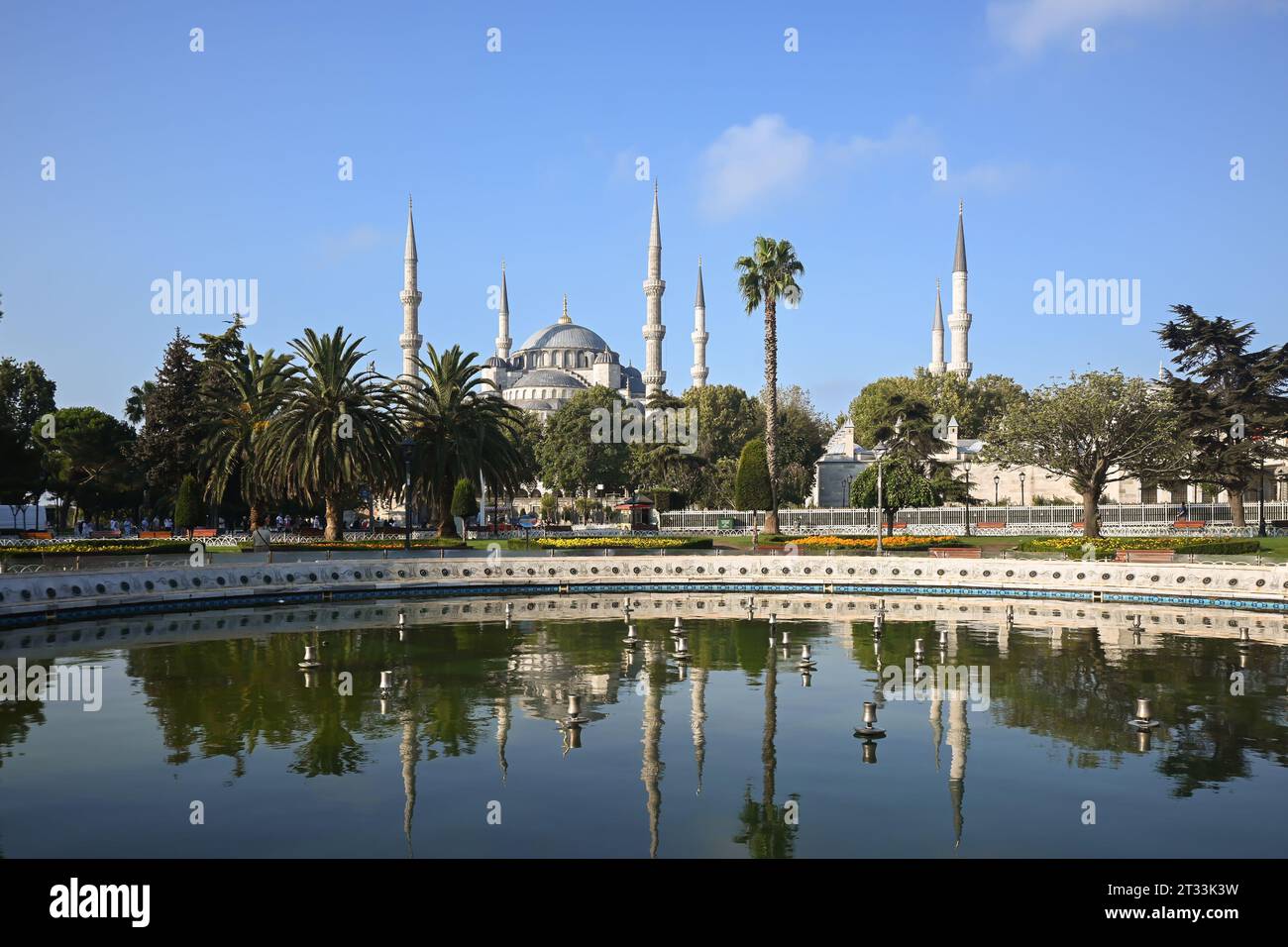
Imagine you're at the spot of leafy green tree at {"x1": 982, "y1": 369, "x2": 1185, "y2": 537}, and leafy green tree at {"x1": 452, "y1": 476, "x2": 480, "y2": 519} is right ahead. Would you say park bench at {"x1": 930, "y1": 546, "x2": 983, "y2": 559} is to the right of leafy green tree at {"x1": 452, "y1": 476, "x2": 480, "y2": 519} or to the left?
left

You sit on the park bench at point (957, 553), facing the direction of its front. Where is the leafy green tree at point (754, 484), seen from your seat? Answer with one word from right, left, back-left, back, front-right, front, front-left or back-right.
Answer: back-right

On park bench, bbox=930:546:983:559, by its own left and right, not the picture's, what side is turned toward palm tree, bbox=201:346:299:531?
right

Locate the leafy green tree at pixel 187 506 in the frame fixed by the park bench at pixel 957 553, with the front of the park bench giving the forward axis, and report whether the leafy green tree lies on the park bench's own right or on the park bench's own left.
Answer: on the park bench's own right

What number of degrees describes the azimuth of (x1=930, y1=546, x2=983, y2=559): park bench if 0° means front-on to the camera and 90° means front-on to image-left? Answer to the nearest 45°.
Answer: approximately 0°

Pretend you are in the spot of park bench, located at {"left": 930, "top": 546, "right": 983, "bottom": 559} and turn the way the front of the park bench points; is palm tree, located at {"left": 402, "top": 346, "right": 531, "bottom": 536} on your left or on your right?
on your right

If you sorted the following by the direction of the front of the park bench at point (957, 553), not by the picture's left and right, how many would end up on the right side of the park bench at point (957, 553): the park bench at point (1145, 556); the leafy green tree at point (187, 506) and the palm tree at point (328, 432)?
2

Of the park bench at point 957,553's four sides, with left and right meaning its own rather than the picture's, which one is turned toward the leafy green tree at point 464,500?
right
